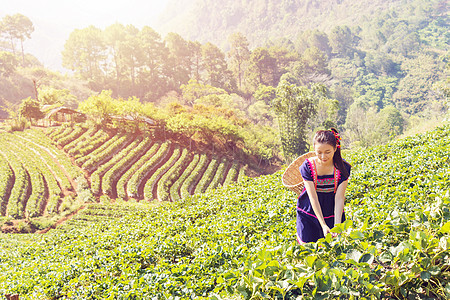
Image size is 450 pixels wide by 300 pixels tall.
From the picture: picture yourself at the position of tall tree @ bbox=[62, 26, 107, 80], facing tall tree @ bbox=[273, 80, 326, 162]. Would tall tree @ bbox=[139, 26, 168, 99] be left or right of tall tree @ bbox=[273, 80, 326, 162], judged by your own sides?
left

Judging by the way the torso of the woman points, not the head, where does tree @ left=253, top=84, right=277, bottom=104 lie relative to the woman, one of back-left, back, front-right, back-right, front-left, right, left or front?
back

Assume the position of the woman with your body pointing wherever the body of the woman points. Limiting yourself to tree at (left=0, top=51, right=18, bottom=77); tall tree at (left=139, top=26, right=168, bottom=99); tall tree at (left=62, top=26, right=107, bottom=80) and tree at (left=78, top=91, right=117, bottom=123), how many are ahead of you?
0

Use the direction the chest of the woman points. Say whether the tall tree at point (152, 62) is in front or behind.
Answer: behind

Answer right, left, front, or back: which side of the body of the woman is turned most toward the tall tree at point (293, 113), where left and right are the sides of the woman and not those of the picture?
back

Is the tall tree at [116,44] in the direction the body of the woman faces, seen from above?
no

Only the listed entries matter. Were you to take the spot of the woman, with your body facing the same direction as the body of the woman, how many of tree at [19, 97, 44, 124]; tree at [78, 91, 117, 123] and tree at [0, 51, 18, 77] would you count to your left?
0

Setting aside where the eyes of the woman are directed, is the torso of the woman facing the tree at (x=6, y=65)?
no

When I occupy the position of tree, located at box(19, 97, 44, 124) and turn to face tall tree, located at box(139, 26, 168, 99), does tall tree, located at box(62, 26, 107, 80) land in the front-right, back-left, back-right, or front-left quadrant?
front-left

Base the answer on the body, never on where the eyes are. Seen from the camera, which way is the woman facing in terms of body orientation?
toward the camera

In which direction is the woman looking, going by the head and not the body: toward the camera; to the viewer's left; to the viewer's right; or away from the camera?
toward the camera

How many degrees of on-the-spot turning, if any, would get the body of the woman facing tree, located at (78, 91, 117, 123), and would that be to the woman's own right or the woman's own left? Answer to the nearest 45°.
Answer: approximately 135° to the woman's own right

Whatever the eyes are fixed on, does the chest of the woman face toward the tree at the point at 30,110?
no
